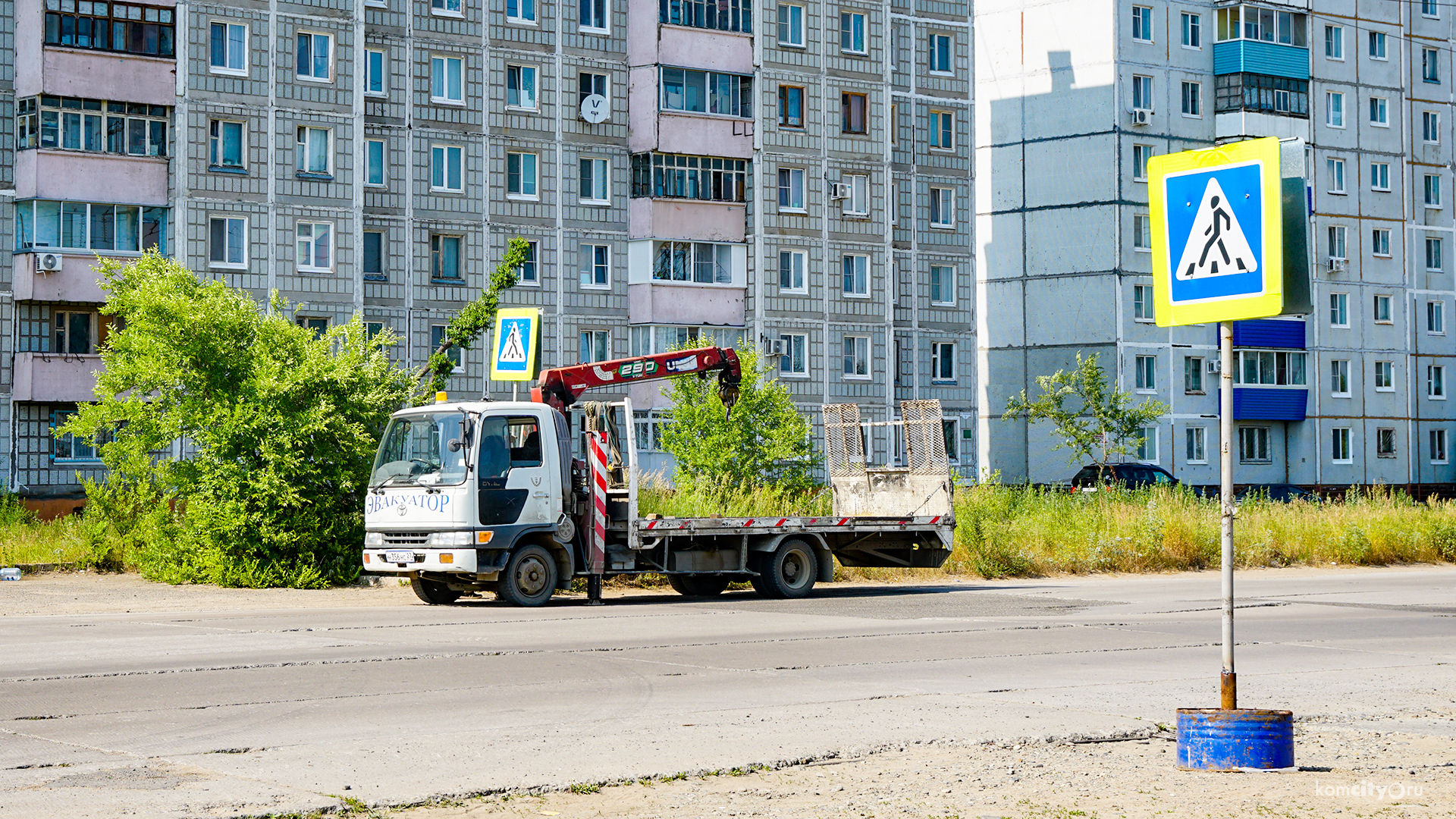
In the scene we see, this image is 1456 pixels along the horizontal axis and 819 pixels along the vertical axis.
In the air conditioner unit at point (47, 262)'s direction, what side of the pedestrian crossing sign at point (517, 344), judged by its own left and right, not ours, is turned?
right

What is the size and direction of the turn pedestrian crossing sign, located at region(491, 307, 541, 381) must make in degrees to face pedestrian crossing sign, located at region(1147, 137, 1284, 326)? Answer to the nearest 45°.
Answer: approximately 45° to its left

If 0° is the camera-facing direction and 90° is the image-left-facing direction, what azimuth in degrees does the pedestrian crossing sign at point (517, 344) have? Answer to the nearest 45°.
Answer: approximately 45°

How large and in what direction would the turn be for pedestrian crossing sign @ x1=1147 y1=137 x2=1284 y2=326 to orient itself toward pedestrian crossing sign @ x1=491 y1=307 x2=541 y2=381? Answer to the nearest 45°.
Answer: approximately 90° to its right

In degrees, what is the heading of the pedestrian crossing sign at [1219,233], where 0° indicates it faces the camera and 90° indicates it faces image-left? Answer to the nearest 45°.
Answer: approximately 45°

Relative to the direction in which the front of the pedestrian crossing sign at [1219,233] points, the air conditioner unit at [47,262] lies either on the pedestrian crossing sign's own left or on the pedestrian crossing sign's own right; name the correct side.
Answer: on the pedestrian crossing sign's own right

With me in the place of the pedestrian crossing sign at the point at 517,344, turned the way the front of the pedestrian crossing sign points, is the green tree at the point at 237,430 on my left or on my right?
on my right

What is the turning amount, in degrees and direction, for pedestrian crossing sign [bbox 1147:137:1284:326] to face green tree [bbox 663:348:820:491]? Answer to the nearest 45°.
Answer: approximately 135° to its right
